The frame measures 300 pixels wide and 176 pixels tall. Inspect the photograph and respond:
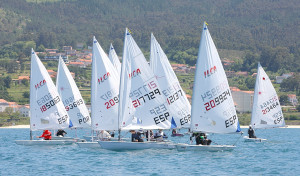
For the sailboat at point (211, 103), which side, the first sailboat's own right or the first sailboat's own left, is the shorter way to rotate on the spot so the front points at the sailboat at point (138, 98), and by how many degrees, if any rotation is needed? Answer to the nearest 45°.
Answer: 0° — it already faces it

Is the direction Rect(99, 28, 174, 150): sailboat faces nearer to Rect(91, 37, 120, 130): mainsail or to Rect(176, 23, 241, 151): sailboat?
the mainsail

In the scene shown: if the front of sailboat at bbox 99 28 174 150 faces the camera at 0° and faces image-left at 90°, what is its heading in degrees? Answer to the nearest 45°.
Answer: approximately 90°

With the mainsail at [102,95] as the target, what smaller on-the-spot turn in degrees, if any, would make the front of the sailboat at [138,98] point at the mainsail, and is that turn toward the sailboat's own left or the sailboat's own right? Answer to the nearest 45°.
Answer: approximately 45° to the sailboat's own right

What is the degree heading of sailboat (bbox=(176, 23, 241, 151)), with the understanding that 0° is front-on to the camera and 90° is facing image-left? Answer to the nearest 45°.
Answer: approximately 90°

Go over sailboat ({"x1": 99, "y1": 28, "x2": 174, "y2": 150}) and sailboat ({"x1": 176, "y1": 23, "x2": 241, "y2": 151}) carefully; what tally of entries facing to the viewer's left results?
2
